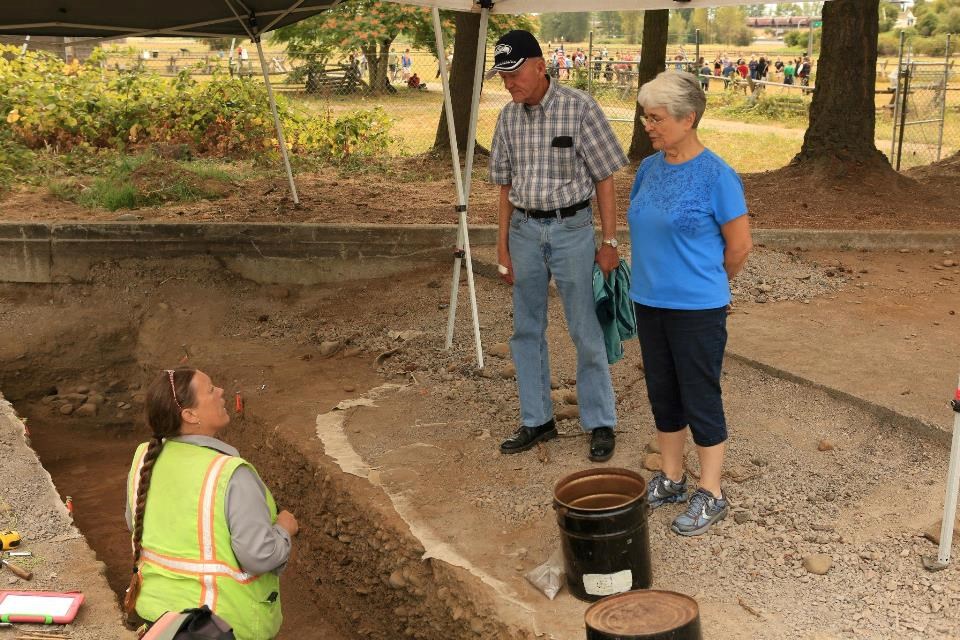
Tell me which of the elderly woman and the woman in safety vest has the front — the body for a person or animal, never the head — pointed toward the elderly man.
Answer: the woman in safety vest

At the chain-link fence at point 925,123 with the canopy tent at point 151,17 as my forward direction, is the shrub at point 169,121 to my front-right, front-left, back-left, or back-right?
front-right

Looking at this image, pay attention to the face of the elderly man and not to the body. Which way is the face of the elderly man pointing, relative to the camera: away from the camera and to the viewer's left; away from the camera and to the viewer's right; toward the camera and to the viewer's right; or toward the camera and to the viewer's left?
toward the camera and to the viewer's left

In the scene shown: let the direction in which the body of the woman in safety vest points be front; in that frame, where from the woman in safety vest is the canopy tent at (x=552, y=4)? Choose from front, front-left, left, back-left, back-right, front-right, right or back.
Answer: front

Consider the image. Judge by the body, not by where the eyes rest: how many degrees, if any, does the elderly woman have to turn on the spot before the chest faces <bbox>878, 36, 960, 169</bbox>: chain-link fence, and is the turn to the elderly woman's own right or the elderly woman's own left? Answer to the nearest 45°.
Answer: approximately 135° to the elderly woman's own right

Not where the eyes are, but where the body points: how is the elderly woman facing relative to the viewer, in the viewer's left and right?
facing the viewer and to the left of the viewer

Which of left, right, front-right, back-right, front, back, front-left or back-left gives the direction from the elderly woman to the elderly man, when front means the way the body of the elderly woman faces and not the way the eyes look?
right

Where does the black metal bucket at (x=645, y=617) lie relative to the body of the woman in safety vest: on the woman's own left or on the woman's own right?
on the woman's own right

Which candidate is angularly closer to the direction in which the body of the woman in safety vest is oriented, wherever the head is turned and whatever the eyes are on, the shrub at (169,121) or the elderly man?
the elderly man

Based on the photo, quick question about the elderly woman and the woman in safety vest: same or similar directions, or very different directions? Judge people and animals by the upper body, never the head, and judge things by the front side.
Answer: very different directions

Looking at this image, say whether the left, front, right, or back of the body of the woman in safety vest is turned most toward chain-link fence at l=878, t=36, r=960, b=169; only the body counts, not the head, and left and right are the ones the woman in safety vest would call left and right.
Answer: front

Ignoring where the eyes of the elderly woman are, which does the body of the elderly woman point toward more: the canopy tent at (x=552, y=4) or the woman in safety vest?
the woman in safety vest

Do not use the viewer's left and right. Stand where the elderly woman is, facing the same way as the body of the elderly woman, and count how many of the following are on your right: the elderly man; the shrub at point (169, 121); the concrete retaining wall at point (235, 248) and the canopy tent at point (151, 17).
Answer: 4

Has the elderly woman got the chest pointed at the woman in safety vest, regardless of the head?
yes

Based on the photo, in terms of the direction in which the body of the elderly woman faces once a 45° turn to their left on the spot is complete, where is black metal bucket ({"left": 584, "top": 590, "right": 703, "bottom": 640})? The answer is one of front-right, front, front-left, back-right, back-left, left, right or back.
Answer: front

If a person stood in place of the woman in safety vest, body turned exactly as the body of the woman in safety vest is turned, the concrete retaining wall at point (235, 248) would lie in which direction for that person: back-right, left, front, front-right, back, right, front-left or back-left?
front-left

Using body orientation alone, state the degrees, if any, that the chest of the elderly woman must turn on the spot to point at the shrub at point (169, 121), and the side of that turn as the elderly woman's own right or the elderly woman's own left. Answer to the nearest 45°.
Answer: approximately 90° to the elderly woman's own right

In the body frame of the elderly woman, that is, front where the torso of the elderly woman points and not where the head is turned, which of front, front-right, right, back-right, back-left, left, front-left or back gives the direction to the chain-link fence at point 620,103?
back-right
